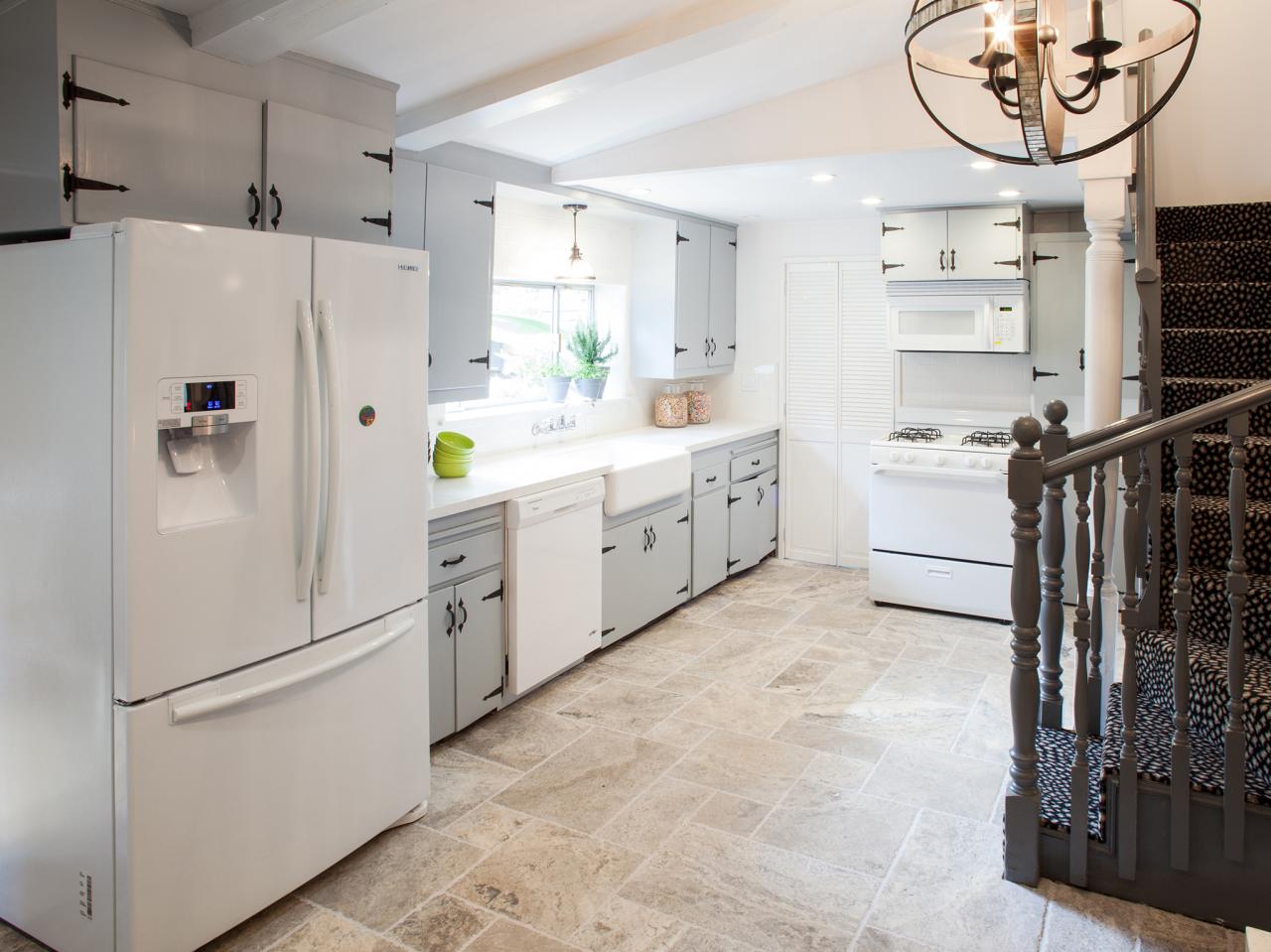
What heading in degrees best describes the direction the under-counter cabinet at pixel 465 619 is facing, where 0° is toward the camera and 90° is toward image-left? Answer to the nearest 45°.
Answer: approximately 315°

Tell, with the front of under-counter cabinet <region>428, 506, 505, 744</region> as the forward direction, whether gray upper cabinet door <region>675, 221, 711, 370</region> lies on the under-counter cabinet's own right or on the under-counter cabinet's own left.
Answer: on the under-counter cabinet's own left

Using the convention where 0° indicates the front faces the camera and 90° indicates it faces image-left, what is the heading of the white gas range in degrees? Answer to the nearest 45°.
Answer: approximately 0°

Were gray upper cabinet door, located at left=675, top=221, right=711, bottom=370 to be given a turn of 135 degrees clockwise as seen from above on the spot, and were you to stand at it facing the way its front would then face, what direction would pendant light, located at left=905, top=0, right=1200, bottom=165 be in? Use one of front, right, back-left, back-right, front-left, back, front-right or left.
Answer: left

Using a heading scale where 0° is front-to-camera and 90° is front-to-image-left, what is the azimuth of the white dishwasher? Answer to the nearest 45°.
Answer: approximately 315°

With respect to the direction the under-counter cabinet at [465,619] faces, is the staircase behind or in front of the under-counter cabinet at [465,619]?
in front
